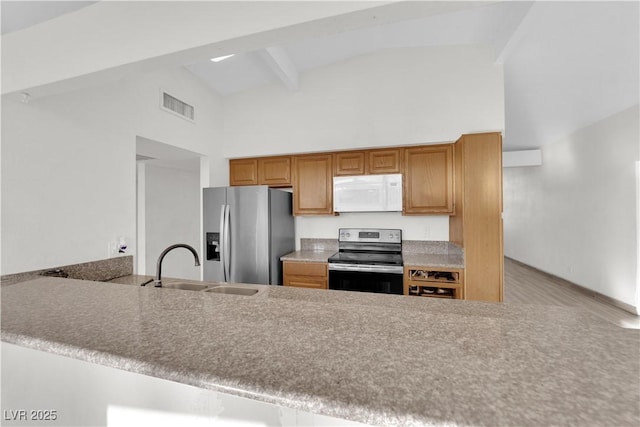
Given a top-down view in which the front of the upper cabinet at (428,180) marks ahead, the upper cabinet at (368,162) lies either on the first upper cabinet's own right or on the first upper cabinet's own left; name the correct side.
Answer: on the first upper cabinet's own right

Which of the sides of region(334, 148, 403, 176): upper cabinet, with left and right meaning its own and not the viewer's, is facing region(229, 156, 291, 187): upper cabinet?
right

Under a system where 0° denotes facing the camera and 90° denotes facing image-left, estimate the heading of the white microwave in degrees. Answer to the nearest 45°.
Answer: approximately 0°

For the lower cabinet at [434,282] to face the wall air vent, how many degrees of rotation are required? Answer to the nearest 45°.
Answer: approximately 90° to its right

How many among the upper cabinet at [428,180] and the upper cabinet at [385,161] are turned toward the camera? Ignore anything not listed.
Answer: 2

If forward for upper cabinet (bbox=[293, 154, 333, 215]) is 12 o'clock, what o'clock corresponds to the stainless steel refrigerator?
The stainless steel refrigerator is roughly at 2 o'clock from the upper cabinet.
